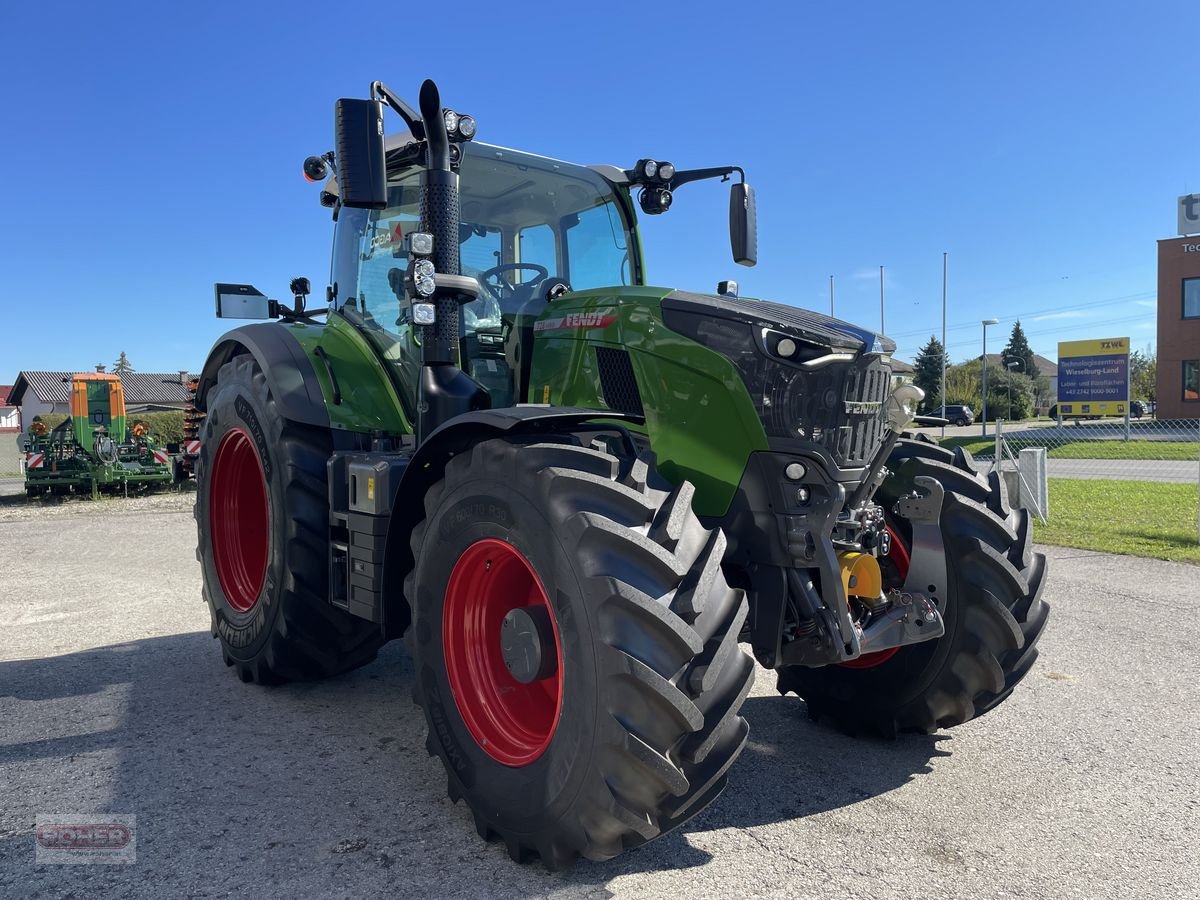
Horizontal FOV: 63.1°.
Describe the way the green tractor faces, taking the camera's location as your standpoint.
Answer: facing the viewer and to the right of the viewer

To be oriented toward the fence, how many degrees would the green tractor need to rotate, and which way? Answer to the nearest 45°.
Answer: approximately 90° to its left

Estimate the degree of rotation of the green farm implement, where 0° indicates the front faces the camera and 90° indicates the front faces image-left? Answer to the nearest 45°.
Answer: approximately 0°

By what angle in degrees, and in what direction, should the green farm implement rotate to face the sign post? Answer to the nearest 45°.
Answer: approximately 90° to its left

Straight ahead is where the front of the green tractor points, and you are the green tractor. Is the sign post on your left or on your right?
on your left

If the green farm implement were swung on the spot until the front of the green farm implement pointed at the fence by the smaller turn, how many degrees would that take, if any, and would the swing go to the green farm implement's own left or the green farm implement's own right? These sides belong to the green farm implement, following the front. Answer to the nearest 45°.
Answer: approximately 45° to the green farm implement's own left
